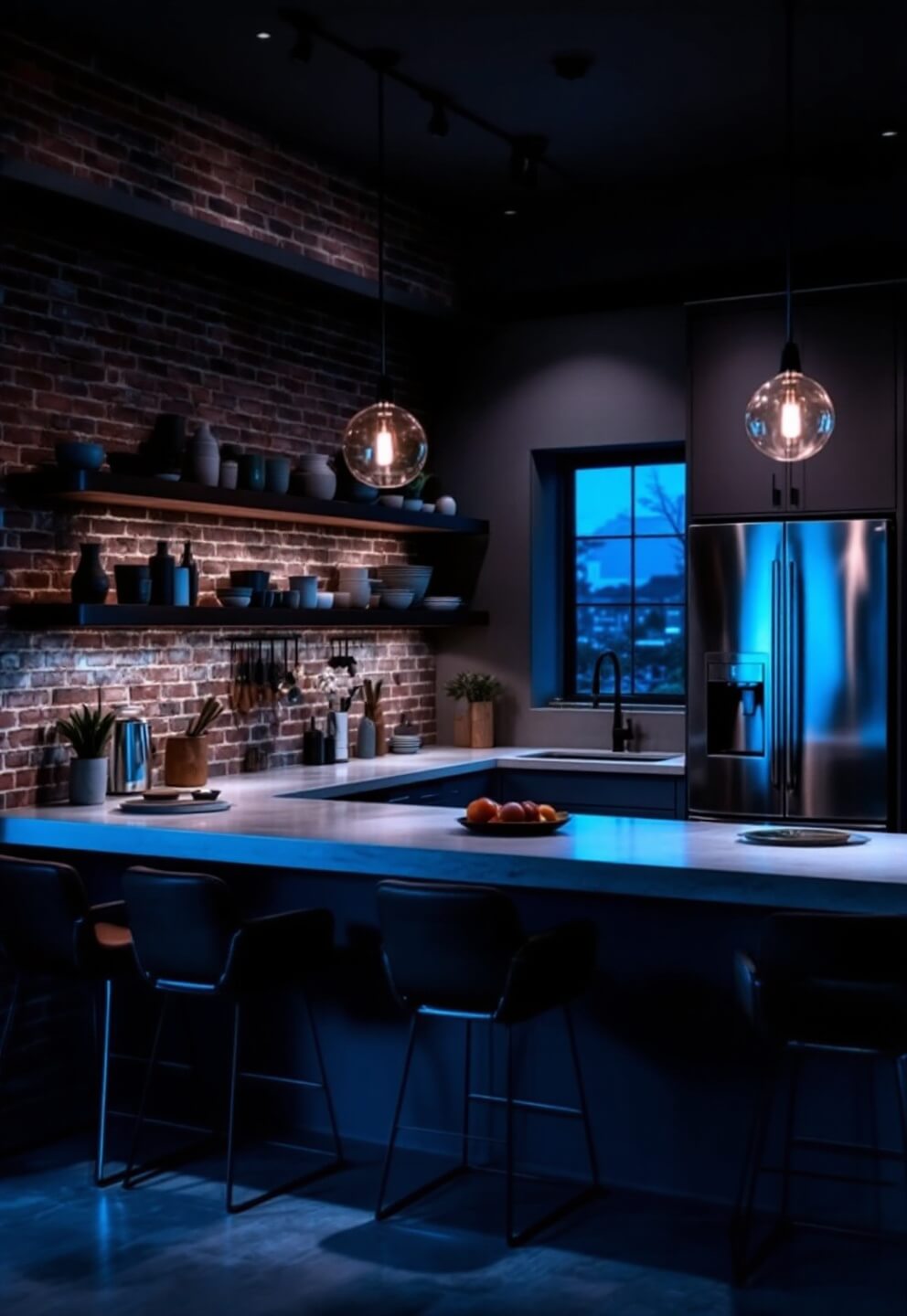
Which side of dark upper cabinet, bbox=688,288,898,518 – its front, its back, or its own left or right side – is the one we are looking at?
front

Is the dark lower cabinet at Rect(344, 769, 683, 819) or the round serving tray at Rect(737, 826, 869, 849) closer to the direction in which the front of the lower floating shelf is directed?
the round serving tray

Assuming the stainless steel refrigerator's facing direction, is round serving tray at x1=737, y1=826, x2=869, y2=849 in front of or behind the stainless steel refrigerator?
in front

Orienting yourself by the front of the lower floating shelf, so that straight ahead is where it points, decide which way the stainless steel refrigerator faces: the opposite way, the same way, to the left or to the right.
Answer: to the right

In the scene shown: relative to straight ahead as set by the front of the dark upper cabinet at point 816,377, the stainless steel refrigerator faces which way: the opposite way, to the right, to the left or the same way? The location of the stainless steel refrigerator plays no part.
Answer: the same way

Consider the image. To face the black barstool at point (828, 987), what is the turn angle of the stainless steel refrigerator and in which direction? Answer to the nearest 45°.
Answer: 0° — it already faces it

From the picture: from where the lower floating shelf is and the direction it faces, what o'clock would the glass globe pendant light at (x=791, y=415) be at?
The glass globe pendant light is roughly at 12 o'clock from the lower floating shelf.

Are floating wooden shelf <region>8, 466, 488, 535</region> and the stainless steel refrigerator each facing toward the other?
no

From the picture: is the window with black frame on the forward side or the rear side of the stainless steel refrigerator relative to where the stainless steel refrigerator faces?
on the rear side

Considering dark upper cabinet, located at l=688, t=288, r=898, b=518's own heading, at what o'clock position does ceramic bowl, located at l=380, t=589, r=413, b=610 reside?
The ceramic bowl is roughly at 3 o'clock from the dark upper cabinet.

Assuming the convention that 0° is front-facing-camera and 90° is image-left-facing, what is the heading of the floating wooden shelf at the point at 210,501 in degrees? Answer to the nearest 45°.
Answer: approximately 315°

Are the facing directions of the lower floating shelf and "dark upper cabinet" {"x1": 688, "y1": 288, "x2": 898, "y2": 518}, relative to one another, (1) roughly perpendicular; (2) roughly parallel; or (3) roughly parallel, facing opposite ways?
roughly perpendicular

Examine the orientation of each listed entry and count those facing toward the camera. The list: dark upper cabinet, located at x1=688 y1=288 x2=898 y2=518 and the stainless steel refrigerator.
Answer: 2

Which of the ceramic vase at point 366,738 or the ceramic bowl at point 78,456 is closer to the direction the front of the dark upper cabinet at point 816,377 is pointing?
the ceramic bowl

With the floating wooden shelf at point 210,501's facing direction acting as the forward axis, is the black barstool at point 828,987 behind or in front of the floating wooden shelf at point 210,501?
in front

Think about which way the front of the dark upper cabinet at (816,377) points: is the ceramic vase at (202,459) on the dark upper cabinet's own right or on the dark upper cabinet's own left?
on the dark upper cabinet's own right

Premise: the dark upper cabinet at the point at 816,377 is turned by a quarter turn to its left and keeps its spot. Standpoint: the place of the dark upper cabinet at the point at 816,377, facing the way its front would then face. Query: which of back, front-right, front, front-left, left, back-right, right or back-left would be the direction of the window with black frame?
back-left
